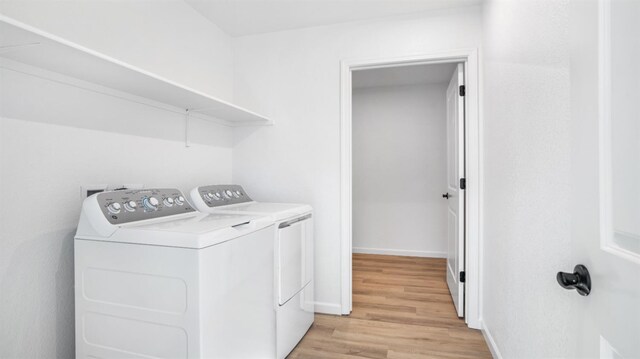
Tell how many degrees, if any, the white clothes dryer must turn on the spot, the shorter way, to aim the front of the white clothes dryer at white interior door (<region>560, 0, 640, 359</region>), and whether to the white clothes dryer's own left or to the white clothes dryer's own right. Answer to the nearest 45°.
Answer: approximately 45° to the white clothes dryer's own right

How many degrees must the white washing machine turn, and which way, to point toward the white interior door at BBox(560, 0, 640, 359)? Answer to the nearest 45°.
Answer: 0° — it already faces it

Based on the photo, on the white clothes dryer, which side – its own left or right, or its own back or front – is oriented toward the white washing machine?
right

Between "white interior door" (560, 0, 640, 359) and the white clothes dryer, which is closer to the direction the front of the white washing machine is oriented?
the white interior door

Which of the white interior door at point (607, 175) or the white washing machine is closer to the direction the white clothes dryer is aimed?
the white interior door

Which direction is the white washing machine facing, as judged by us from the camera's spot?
facing the viewer and to the right of the viewer

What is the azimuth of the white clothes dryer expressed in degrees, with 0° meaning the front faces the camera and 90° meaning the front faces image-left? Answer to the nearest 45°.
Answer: approximately 315°

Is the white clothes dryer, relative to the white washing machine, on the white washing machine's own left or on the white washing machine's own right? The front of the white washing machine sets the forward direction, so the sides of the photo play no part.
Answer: on the white washing machine's own left

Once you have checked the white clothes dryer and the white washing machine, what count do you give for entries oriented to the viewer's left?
0
